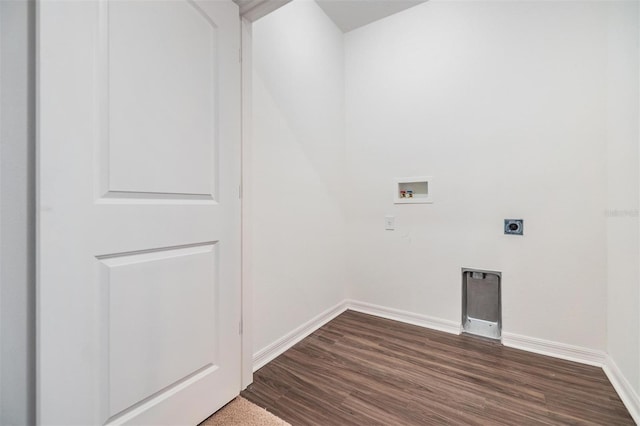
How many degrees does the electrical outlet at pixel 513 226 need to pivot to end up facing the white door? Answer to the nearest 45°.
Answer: approximately 45° to its right

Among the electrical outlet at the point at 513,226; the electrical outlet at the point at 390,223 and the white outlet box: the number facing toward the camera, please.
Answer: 3

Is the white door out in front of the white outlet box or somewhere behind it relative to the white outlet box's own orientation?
in front

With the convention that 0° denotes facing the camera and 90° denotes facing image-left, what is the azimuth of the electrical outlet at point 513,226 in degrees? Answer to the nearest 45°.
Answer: approximately 0°

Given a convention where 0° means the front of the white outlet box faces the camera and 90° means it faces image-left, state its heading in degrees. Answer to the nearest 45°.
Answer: approximately 0°

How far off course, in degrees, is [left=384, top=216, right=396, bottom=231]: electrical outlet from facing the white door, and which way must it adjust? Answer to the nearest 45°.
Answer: approximately 45° to its right

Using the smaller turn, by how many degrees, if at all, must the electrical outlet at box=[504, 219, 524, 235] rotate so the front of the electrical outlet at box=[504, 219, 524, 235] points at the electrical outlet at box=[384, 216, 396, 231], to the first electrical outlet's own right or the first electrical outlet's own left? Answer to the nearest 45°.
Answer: approximately 90° to the first electrical outlet's own right

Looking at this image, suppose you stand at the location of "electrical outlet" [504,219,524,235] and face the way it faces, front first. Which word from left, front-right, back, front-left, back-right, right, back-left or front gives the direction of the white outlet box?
right
